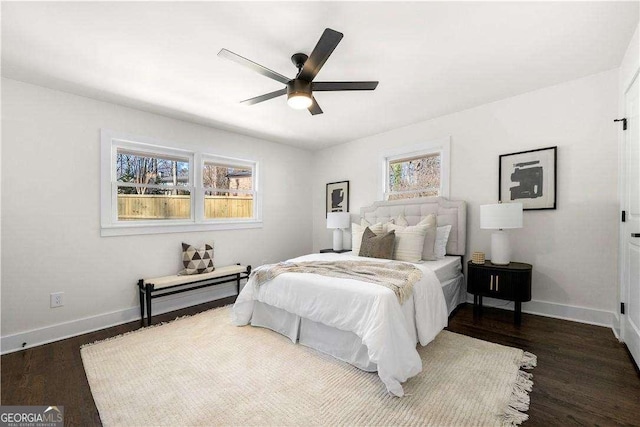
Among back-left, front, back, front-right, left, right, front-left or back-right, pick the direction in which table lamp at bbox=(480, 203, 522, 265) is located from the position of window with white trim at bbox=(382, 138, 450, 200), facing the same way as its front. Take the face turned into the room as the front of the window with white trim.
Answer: left

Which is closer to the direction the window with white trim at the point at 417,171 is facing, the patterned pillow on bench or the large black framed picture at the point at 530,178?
the patterned pillow on bench

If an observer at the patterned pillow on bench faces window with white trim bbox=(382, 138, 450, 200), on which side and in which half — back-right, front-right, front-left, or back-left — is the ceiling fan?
front-right

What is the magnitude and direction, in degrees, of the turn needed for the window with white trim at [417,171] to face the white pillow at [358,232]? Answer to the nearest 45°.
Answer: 0° — it already faces it

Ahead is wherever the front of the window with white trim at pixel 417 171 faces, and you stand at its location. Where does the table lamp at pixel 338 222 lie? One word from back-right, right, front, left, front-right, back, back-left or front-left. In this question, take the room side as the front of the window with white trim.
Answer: front-right

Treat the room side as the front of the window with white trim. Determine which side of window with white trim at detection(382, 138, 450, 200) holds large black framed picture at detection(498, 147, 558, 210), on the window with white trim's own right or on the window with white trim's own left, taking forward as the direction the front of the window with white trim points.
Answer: on the window with white trim's own left

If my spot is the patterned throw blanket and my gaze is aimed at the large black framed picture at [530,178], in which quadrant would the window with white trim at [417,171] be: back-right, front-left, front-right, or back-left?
front-left

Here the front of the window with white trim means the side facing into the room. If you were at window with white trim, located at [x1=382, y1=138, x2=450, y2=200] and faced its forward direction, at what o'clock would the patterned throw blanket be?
The patterned throw blanket is roughly at 11 o'clock from the window with white trim.

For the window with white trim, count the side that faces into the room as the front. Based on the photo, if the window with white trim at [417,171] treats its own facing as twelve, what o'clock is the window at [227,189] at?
The window is roughly at 1 o'clock from the window with white trim.

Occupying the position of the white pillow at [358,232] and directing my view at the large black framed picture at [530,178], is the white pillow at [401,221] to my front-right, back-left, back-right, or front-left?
front-left

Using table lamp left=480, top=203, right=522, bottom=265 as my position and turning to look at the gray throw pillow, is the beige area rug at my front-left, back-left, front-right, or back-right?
front-left

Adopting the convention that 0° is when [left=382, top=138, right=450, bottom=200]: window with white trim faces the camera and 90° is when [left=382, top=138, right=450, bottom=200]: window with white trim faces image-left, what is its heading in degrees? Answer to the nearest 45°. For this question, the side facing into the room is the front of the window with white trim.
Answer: approximately 45°

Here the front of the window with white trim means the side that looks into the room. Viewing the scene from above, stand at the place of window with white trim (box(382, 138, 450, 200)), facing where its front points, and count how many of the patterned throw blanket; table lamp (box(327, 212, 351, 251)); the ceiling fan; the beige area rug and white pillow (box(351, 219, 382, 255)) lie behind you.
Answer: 0

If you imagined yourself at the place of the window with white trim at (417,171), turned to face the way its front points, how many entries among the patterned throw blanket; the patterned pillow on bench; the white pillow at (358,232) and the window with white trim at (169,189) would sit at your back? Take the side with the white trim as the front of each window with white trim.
0
